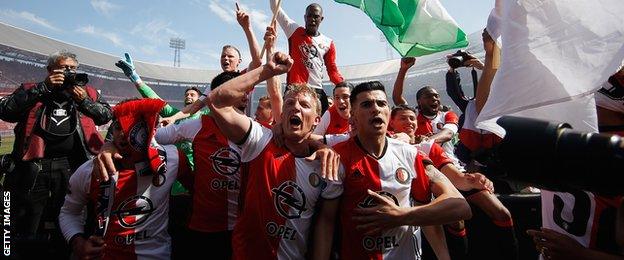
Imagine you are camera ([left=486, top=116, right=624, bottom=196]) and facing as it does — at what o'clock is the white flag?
The white flag is roughly at 3 o'clock from the camera.

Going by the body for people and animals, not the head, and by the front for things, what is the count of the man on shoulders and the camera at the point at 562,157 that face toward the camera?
1

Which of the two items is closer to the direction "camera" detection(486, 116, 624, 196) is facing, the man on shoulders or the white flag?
the man on shoulders

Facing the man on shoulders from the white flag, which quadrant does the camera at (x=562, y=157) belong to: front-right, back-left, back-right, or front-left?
back-left

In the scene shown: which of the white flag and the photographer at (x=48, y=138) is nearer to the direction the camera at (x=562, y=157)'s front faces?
the photographer

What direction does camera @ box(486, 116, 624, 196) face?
to the viewer's left

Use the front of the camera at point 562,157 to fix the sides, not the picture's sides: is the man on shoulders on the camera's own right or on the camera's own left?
on the camera's own right

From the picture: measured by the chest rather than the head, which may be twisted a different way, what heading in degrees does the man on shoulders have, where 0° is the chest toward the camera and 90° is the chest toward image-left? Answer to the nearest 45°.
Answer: approximately 0°

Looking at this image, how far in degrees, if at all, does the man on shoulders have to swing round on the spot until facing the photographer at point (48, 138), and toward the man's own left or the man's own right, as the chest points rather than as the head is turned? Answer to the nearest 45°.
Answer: approximately 45° to the man's own right

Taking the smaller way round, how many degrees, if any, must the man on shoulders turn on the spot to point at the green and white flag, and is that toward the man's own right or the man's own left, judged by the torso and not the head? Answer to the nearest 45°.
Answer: approximately 45° to the man's own left

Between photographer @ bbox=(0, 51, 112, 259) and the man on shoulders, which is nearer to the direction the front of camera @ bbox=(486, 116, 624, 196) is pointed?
the photographer
